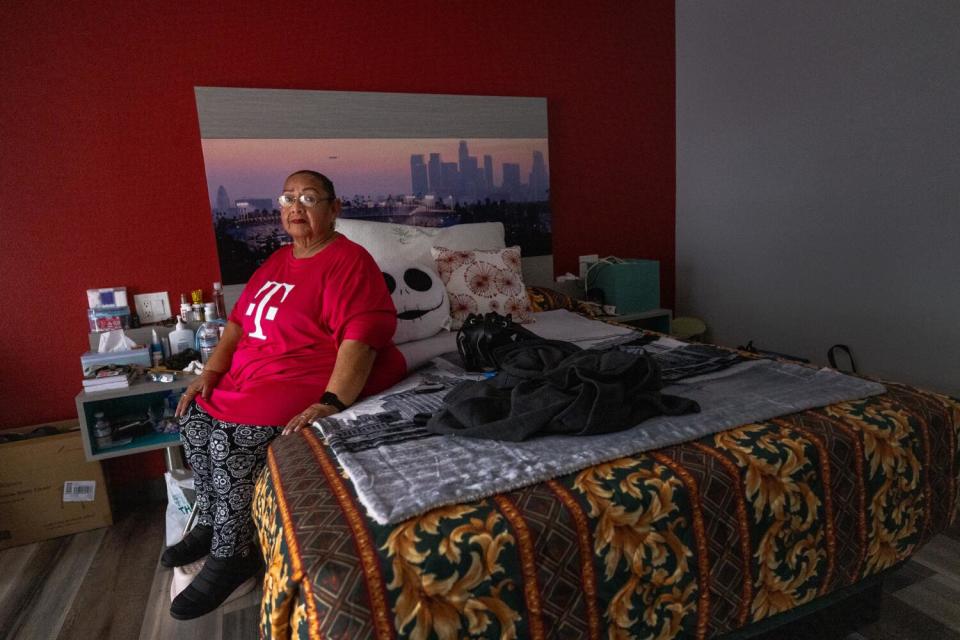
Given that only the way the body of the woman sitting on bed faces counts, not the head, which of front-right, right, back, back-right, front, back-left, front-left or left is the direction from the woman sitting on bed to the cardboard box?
right

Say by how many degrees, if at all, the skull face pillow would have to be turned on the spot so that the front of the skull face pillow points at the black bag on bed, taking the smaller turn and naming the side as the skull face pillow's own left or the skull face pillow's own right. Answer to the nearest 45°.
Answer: approximately 45° to the skull face pillow's own left

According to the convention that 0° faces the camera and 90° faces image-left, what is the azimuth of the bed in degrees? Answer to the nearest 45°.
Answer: approximately 315°

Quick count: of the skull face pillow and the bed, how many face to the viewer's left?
0

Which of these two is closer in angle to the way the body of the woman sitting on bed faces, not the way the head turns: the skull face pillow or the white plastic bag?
the white plastic bag

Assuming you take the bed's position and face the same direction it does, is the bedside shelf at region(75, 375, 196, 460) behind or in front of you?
behind

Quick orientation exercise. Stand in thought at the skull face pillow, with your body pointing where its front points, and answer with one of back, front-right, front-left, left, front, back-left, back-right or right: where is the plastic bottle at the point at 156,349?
right

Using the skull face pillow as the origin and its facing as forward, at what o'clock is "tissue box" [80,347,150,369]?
The tissue box is roughly at 3 o'clock from the skull face pillow.

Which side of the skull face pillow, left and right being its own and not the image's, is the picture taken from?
front

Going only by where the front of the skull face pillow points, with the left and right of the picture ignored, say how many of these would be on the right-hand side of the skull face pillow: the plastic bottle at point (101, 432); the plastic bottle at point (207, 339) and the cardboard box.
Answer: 3

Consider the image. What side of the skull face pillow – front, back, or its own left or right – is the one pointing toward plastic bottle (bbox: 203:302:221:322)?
right

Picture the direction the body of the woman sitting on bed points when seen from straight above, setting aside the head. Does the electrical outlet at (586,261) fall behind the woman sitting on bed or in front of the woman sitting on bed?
behind

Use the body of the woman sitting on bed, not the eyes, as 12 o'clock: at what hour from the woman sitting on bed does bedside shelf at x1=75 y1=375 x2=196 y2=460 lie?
The bedside shelf is roughly at 3 o'clock from the woman sitting on bed.
